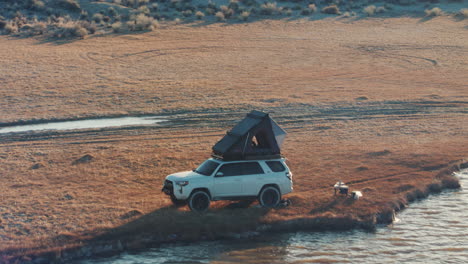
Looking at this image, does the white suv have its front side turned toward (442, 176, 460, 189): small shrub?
no
